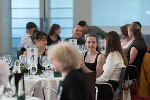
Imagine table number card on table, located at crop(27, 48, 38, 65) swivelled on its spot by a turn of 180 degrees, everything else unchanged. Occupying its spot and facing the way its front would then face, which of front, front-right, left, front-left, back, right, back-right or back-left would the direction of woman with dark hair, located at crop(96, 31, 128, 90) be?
right

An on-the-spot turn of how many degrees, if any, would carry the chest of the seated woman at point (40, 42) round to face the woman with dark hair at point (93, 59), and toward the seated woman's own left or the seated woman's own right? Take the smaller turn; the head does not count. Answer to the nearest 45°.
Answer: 0° — they already face them

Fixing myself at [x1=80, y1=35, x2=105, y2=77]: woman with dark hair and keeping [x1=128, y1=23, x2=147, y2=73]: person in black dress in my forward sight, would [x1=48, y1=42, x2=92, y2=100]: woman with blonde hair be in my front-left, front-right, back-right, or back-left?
back-right

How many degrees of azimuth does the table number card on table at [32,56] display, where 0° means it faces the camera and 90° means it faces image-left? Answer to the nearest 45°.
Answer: approximately 0°

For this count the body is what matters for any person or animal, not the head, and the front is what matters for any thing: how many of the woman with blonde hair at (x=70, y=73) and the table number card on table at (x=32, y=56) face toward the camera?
1

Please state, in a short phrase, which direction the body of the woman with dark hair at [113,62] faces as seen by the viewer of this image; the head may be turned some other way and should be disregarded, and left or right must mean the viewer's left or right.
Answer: facing to the left of the viewer

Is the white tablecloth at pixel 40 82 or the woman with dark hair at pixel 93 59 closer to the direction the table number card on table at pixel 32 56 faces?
the white tablecloth
